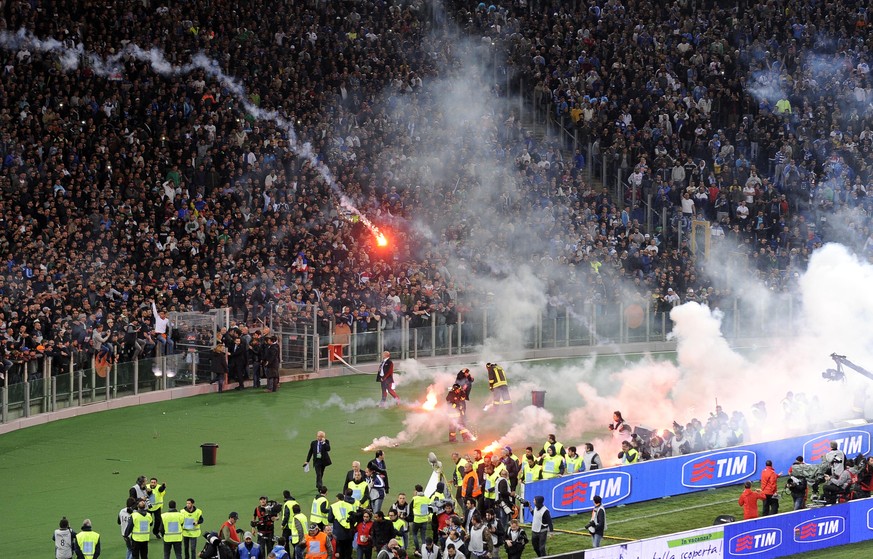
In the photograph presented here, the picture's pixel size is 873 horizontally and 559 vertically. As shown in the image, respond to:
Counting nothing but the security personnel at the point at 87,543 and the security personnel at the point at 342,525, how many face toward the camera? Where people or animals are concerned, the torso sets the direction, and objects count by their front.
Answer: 0

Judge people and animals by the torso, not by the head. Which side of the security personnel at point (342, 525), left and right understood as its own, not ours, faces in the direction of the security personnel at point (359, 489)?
front

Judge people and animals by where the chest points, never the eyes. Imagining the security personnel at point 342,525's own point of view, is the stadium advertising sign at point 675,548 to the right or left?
on its right

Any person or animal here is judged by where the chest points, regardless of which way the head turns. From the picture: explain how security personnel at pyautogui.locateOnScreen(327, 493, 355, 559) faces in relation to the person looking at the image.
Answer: facing away from the viewer

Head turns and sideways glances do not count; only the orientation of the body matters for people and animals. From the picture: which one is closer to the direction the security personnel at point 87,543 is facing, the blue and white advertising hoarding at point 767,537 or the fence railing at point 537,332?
the fence railing

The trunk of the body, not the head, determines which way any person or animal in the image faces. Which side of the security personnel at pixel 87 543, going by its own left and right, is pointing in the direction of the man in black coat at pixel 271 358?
front

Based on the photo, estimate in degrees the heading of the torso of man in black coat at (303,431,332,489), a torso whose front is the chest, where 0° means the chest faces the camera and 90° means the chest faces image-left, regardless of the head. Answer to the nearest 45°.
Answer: approximately 0°

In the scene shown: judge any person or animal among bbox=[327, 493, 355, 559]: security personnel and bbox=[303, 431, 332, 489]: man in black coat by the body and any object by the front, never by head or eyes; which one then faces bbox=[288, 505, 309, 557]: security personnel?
the man in black coat

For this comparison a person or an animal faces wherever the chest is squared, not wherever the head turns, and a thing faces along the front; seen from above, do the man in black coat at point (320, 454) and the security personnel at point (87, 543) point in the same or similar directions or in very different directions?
very different directions

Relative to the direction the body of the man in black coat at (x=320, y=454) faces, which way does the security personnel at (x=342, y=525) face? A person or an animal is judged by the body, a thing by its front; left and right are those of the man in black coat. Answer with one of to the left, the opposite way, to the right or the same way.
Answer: the opposite way

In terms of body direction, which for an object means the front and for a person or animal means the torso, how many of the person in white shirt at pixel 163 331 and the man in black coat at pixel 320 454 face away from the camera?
0

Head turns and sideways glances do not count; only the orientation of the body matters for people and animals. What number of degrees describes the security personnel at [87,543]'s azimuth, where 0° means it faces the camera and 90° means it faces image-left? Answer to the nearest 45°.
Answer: approximately 180°
